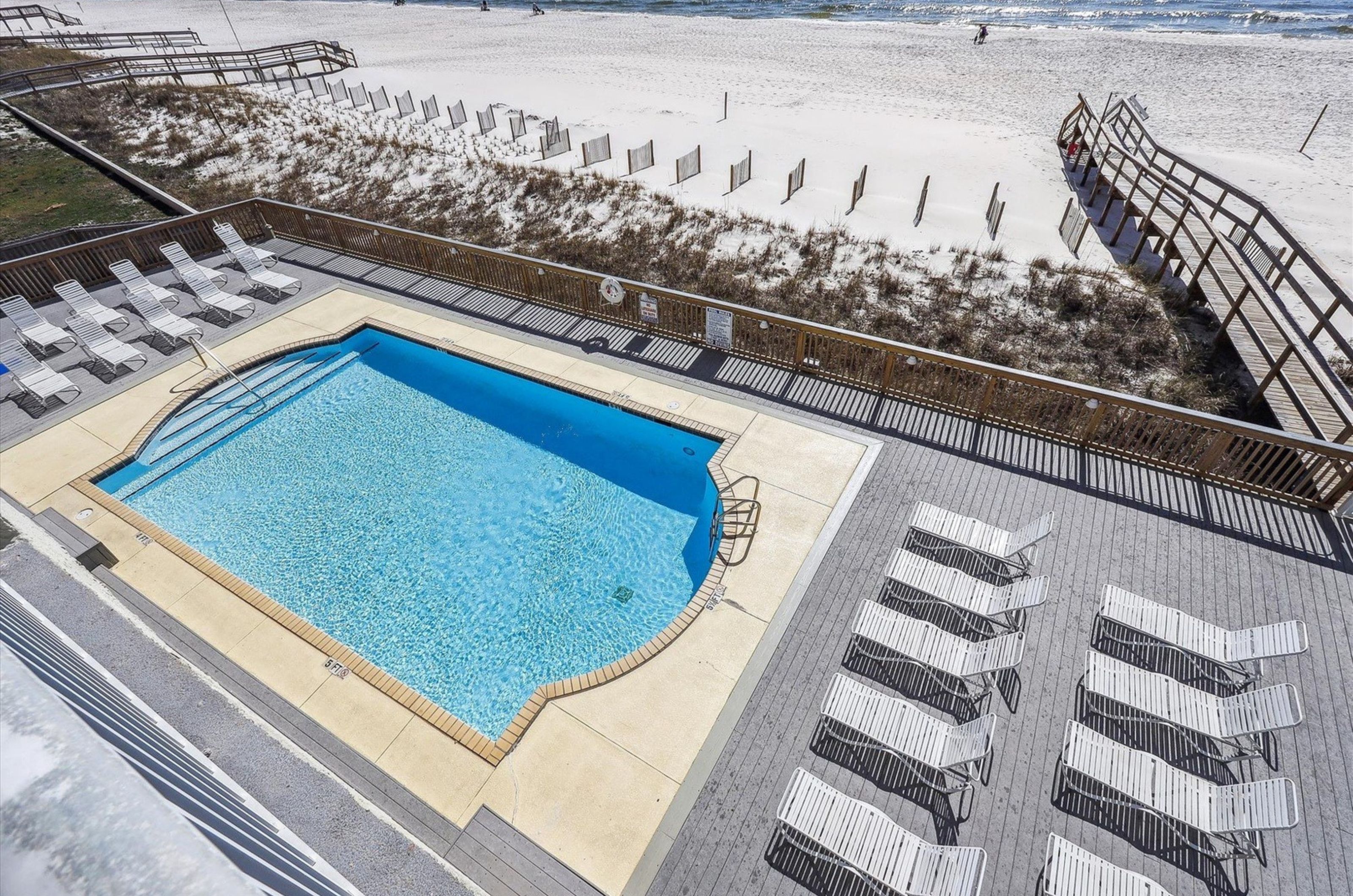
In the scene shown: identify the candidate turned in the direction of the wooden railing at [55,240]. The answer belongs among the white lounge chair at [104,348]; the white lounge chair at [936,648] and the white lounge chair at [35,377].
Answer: the white lounge chair at [936,648]

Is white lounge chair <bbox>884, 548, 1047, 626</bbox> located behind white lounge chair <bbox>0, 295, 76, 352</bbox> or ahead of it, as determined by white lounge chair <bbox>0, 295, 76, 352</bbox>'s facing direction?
ahead

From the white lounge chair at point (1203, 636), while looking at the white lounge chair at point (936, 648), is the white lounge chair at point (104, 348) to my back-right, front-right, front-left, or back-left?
front-right

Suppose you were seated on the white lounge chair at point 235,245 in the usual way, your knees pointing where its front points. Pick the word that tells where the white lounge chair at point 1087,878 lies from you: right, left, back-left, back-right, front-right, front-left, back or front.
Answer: front-right

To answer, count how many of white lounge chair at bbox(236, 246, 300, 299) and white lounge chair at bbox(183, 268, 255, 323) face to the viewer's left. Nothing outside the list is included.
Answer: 0

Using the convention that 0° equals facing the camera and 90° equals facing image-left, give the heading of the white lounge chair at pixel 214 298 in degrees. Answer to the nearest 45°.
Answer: approximately 315°

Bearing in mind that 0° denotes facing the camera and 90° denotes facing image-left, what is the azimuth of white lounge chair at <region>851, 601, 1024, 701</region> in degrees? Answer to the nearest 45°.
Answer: approximately 90°

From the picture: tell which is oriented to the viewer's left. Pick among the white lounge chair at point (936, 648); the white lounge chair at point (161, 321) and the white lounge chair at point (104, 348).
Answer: the white lounge chair at point (936, 648)

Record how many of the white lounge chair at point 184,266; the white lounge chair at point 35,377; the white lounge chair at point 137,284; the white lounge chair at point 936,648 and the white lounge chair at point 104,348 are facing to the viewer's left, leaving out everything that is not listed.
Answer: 1

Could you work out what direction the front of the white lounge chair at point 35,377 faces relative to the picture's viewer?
facing the viewer and to the right of the viewer

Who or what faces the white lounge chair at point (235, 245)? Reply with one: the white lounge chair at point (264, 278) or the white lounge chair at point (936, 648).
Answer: the white lounge chair at point (936, 648)

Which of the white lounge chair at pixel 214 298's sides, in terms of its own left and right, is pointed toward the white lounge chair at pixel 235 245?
left

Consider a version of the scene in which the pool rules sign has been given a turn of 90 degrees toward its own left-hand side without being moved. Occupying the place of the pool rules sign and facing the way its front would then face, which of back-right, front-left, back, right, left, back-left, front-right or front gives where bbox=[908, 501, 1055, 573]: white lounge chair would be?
front

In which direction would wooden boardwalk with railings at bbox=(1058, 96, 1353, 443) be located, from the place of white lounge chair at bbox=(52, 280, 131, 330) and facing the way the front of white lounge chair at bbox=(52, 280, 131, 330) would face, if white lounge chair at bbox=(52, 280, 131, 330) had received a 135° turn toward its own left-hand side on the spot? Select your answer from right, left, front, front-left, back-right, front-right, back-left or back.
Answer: back-right

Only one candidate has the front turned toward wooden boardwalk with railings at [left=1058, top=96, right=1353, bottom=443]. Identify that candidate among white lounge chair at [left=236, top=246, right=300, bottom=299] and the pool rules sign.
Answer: the white lounge chair

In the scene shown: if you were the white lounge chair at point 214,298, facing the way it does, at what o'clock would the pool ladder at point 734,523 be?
The pool ladder is roughly at 1 o'clock from the white lounge chair.
